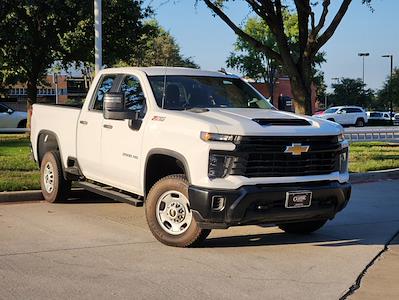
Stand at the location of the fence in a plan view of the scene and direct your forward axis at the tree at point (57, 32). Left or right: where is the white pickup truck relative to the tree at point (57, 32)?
left

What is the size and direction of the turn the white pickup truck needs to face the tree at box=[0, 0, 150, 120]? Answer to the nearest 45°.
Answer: approximately 135° to its left

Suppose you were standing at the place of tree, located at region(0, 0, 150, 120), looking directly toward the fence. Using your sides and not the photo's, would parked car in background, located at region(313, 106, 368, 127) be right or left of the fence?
left

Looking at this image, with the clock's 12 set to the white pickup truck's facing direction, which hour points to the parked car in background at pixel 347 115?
The parked car in background is roughly at 8 o'clock from the white pickup truck.

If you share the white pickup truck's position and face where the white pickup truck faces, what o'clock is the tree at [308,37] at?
The tree is roughly at 8 o'clock from the white pickup truck.

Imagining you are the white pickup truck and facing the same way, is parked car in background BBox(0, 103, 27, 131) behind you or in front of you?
behind

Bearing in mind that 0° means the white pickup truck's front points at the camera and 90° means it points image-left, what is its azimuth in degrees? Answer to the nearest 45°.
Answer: approximately 315°
